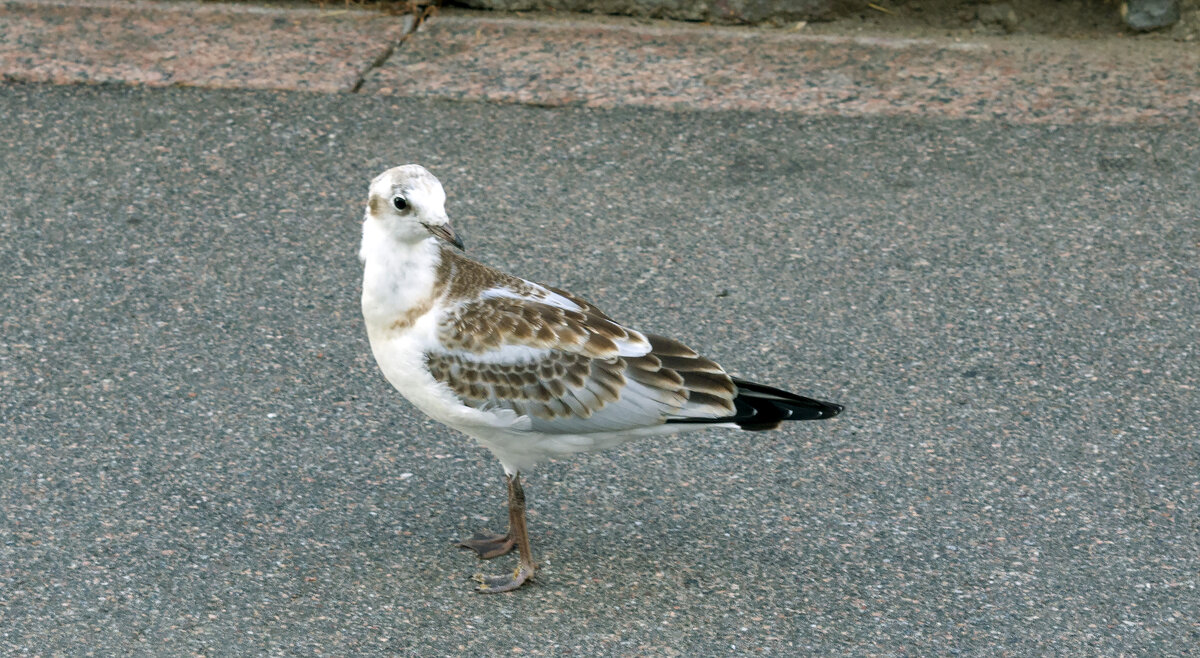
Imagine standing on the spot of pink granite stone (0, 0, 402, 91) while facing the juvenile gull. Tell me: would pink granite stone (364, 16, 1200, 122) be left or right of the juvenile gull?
left

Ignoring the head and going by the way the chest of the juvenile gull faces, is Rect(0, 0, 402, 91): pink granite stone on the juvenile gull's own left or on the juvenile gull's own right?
on the juvenile gull's own right

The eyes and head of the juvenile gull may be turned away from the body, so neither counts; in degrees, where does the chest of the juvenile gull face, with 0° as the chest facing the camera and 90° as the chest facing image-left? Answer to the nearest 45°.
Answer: approximately 90°

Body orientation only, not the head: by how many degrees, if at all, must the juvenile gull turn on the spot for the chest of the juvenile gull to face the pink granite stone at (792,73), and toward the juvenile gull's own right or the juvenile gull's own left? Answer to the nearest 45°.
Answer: approximately 90° to the juvenile gull's own right

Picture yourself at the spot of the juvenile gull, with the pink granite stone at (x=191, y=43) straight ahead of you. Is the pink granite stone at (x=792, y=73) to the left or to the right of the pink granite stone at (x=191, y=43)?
right
